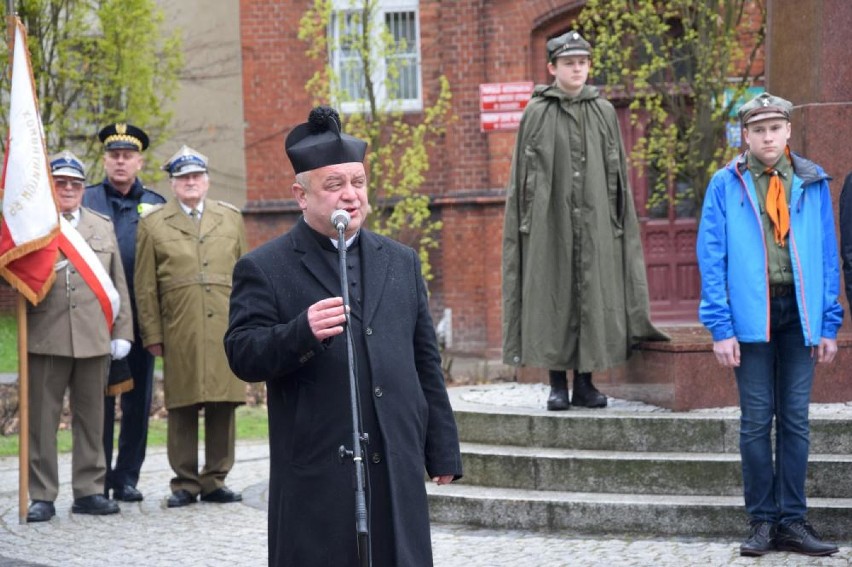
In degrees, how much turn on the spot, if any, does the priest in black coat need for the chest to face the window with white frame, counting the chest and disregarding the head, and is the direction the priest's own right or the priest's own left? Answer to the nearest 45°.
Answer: approximately 135° to the priest's own left

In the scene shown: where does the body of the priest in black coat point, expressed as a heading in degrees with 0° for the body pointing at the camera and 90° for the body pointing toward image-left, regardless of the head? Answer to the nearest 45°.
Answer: approximately 315°

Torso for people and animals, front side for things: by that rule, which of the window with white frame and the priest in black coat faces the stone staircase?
the window with white frame

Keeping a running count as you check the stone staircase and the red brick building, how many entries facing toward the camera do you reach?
2

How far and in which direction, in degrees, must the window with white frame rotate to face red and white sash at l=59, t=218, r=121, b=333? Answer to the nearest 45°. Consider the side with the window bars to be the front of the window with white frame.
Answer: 0° — it already faces it

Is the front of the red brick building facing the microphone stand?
yes

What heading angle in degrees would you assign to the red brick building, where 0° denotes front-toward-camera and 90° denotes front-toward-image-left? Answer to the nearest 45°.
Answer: approximately 0°
